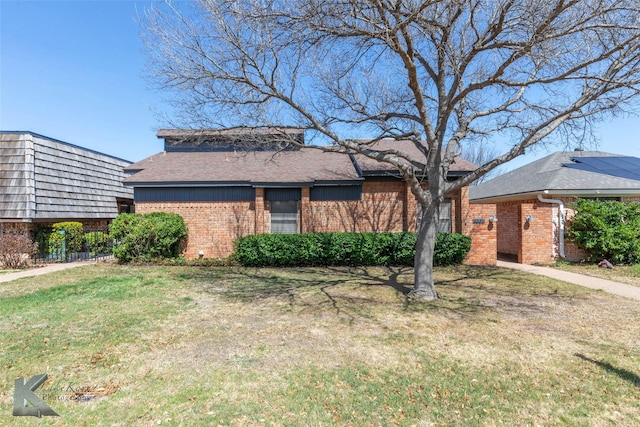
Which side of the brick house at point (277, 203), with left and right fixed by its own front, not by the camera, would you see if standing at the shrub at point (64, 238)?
right

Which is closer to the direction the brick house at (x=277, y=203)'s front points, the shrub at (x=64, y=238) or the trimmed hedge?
the trimmed hedge

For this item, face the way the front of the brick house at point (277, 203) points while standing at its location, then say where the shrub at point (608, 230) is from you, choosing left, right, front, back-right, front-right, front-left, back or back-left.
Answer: left

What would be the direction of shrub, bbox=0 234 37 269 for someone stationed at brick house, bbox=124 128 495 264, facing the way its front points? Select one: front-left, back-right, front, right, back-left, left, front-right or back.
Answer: right

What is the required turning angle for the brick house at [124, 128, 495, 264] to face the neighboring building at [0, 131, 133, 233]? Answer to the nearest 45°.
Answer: approximately 90° to its right

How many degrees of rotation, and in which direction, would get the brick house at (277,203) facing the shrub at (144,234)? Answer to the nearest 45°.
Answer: approximately 90° to its right

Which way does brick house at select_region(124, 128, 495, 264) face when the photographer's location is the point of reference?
facing the viewer

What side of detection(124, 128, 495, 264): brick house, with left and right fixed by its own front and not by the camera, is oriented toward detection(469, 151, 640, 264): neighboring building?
left

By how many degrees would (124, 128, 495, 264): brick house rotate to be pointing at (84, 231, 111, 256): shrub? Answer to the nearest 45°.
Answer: approximately 90° to its right

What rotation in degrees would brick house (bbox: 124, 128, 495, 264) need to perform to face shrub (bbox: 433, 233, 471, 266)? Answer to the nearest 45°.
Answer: approximately 90° to its left

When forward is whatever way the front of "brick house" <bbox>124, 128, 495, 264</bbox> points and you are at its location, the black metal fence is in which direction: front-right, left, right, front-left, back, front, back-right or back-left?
right
